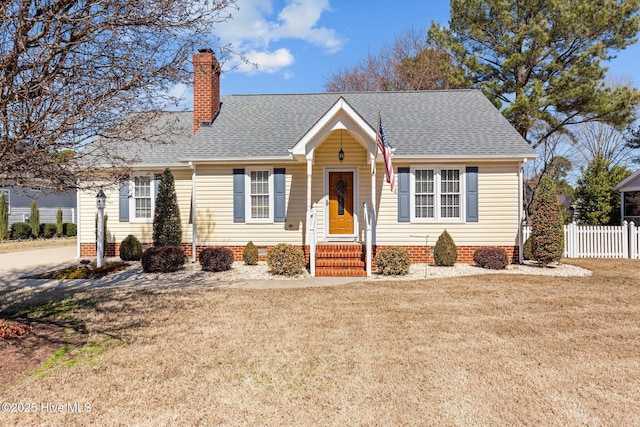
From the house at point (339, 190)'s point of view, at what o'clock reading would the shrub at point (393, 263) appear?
The shrub is roughly at 11 o'clock from the house.

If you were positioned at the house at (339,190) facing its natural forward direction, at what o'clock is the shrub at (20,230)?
The shrub is roughly at 4 o'clock from the house.

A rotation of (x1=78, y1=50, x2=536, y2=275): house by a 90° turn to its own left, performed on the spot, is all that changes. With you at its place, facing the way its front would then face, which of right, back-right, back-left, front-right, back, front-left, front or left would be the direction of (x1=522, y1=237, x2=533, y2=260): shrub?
front

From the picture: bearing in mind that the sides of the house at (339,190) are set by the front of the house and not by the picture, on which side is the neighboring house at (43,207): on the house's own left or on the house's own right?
on the house's own right

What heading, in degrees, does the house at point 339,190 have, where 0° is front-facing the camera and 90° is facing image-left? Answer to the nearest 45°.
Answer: approximately 0°

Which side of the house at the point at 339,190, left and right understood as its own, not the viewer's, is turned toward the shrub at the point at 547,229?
left

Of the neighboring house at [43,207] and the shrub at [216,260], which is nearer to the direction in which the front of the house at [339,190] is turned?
the shrub

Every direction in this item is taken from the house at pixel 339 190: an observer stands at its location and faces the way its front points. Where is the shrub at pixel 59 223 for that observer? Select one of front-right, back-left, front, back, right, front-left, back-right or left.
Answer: back-right

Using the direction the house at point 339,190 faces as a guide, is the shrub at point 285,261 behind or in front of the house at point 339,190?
in front

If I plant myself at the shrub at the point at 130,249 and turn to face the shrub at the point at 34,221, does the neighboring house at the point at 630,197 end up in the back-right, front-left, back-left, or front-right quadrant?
back-right

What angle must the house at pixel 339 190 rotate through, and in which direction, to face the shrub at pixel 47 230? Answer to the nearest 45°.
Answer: approximately 135° to its right

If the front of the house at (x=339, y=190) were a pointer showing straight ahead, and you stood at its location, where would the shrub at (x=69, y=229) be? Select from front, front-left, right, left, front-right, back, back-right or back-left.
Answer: back-right

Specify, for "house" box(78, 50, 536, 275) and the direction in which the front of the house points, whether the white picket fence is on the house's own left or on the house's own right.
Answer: on the house's own left

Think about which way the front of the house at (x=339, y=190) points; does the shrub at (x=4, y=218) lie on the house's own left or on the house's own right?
on the house's own right
